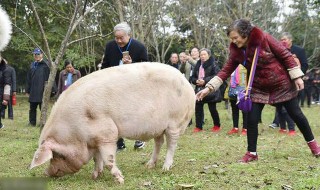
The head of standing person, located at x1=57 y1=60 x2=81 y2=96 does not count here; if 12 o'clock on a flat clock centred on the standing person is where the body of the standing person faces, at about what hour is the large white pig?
The large white pig is roughly at 12 o'clock from the standing person.

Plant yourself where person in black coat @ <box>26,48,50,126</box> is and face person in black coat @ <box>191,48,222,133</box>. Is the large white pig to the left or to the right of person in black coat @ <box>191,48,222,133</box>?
right

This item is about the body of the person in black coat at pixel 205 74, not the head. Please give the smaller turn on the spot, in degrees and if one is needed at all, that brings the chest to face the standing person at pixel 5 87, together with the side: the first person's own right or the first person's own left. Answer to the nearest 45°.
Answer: approximately 45° to the first person's own right

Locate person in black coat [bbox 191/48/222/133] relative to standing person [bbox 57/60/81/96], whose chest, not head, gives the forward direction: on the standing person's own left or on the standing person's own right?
on the standing person's own left

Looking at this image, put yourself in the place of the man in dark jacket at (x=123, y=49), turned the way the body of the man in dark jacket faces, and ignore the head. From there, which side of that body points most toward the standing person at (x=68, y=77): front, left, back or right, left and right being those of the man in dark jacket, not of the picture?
back

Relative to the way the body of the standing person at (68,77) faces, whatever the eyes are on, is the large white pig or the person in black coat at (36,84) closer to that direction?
the large white pig

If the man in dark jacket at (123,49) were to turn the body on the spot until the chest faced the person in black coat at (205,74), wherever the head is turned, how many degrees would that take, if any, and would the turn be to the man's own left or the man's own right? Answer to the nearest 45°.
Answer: approximately 135° to the man's own left

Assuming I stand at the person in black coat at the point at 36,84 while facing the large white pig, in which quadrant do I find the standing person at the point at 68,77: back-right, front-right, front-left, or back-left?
back-left

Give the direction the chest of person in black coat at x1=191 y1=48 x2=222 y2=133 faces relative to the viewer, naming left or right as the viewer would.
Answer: facing the viewer and to the left of the viewer

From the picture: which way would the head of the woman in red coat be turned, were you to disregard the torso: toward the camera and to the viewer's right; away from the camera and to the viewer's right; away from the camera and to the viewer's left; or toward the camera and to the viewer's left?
toward the camera and to the viewer's left

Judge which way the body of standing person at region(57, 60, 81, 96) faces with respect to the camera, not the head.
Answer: toward the camera

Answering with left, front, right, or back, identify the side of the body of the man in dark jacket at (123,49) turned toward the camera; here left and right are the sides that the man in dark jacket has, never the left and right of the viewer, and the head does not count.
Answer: front

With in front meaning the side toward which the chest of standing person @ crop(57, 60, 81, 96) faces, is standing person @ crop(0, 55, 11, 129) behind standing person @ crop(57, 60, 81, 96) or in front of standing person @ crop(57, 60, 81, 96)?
in front
